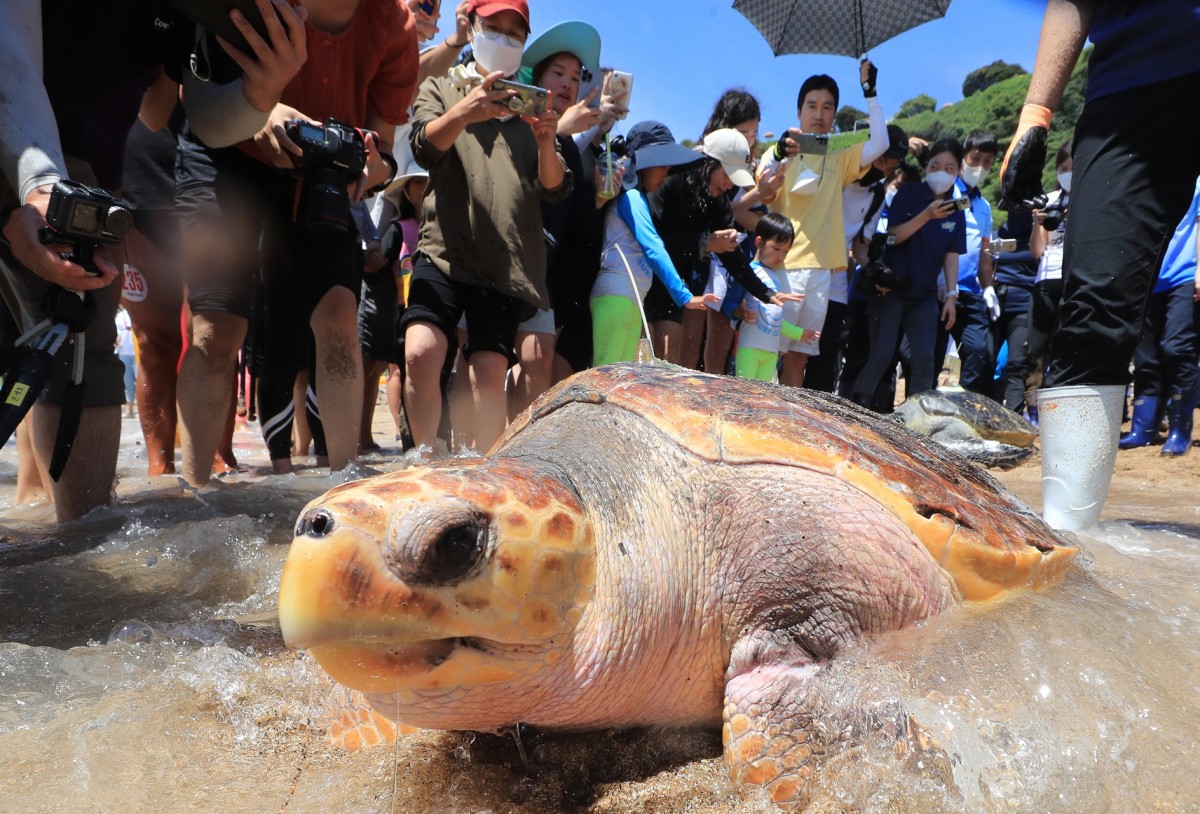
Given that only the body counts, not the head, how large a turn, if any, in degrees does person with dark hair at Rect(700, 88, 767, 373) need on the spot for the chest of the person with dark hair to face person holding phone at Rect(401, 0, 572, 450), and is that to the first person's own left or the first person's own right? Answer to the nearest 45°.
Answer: approximately 90° to the first person's own right

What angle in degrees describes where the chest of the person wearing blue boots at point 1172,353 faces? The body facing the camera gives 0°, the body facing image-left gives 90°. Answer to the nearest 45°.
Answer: approximately 45°

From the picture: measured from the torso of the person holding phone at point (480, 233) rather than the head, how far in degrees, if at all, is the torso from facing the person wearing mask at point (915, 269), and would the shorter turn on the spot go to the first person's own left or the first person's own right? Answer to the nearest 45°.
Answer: approximately 135° to the first person's own left

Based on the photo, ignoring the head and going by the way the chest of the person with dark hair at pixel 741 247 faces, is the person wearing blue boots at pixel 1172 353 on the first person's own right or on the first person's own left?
on the first person's own left

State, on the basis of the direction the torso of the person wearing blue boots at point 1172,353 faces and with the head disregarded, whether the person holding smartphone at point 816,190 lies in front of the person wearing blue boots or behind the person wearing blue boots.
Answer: in front

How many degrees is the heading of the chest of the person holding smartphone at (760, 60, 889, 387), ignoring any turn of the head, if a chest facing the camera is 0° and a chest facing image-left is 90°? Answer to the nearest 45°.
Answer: approximately 0°

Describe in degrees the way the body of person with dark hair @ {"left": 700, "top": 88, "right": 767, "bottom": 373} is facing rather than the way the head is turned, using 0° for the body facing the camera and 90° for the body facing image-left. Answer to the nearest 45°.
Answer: approximately 315°

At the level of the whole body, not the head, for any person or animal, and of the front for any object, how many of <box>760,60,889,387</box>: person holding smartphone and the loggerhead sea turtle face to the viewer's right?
0

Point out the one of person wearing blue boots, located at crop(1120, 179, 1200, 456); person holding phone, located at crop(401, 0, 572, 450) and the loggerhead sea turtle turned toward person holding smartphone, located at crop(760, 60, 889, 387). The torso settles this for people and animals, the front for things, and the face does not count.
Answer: the person wearing blue boots

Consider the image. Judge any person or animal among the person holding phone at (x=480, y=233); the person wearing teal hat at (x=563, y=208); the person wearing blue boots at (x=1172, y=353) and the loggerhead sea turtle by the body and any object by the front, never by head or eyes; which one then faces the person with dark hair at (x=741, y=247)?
the person wearing blue boots at (x=1172, y=353)

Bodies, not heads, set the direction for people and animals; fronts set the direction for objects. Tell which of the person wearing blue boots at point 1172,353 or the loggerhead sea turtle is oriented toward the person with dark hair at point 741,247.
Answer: the person wearing blue boots at point 1172,353

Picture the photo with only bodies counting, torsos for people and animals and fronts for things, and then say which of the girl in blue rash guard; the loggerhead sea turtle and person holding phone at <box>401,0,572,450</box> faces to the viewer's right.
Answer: the girl in blue rash guard
